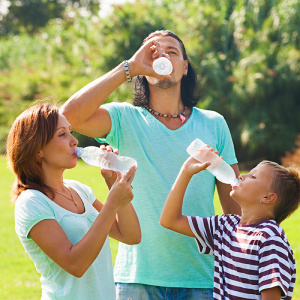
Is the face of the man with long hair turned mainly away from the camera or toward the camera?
toward the camera

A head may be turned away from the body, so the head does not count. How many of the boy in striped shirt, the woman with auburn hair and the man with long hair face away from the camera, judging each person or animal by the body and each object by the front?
0

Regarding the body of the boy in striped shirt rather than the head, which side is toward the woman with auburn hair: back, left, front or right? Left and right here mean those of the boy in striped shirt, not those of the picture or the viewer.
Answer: front

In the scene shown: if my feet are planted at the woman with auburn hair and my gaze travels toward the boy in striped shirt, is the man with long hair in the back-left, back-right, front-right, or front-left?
front-left

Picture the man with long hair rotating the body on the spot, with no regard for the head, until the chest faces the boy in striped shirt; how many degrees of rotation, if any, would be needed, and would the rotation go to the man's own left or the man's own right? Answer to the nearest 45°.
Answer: approximately 90° to the man's own left

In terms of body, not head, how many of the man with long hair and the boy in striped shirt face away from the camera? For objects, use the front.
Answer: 0

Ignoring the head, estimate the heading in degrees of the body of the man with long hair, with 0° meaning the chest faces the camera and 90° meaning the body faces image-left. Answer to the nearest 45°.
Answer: approximately 0°

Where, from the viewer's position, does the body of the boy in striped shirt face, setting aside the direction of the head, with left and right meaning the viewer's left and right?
facing the viewer and to the left of the viewer

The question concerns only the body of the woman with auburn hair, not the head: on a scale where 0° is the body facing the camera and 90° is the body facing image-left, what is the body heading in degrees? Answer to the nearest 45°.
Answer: approximately 315°

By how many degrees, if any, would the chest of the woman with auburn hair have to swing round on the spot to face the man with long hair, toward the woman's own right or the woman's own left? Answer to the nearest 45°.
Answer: approximately 90° to the woman's own left

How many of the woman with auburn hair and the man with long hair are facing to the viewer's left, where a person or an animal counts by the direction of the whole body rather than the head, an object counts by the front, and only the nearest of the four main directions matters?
0

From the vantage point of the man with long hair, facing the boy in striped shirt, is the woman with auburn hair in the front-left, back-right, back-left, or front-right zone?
back-right
